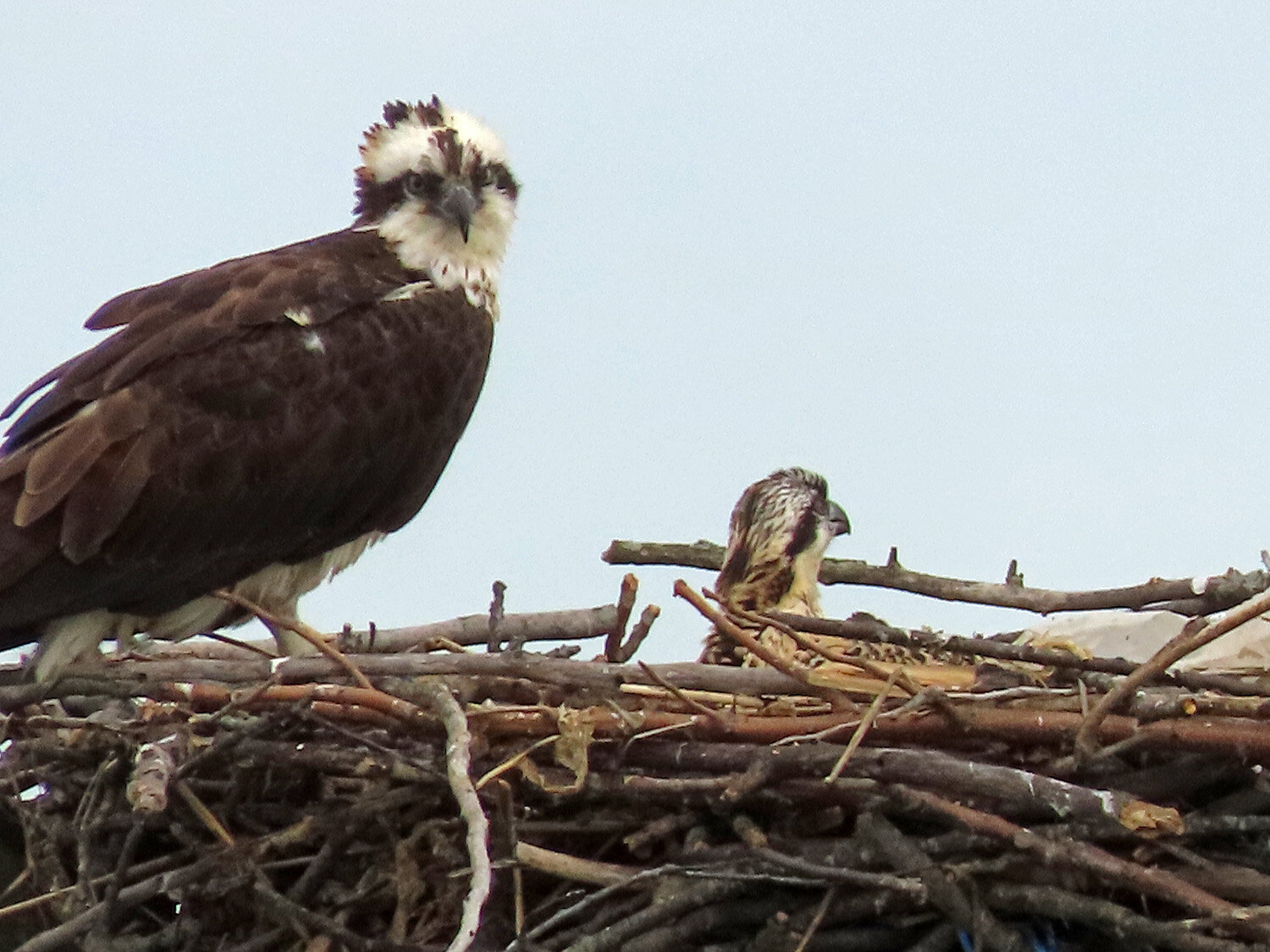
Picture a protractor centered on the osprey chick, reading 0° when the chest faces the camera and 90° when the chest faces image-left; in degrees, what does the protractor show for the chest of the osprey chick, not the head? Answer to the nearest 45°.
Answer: approximately 270°

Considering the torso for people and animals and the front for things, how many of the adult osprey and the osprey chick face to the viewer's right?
2

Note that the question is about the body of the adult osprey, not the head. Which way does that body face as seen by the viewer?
to the viewer's right
